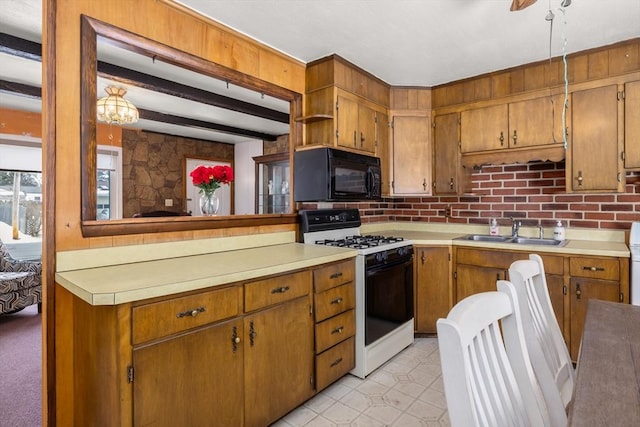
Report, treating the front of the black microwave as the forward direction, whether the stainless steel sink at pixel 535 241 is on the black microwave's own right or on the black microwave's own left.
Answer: on the black microwave's own left

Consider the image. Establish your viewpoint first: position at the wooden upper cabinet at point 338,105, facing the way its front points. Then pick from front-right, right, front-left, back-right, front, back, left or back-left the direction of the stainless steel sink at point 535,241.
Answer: front-left

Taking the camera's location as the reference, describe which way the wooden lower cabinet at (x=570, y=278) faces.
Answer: facing the viewer

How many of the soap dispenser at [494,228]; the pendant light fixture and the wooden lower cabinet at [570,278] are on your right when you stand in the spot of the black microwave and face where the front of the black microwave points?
1

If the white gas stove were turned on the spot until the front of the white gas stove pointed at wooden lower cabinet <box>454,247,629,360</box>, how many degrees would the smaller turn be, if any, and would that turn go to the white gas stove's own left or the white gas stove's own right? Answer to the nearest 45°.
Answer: approximately 45° to the white gas stove's own left

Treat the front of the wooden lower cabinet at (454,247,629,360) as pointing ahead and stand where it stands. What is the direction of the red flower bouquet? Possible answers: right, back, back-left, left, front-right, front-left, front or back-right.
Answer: front-right

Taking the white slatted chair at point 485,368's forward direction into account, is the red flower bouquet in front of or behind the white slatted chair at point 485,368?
behind
